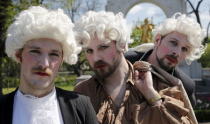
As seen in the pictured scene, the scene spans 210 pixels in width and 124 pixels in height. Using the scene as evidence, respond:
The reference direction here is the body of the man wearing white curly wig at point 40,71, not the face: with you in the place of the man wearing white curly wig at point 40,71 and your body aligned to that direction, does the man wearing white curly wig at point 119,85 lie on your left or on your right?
on your left

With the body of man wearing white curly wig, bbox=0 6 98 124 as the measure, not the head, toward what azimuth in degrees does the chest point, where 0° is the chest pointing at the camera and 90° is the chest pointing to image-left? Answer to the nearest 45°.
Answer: approximately 0°

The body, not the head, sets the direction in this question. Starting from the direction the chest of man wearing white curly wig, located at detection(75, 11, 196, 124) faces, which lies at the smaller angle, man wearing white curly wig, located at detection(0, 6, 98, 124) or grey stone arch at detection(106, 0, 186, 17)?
the man wearing white curly wig

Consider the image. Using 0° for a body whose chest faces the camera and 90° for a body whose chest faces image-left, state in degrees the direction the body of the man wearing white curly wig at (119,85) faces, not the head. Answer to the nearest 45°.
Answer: approximately 45°

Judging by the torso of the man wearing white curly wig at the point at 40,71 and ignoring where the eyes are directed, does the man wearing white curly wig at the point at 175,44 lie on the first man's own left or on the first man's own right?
on the first man's own left

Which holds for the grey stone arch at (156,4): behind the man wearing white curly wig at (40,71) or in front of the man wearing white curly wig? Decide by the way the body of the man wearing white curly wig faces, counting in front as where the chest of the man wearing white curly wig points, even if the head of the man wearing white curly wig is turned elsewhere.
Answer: behind

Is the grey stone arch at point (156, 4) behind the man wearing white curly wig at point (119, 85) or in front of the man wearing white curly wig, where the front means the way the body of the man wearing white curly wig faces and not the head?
behind
